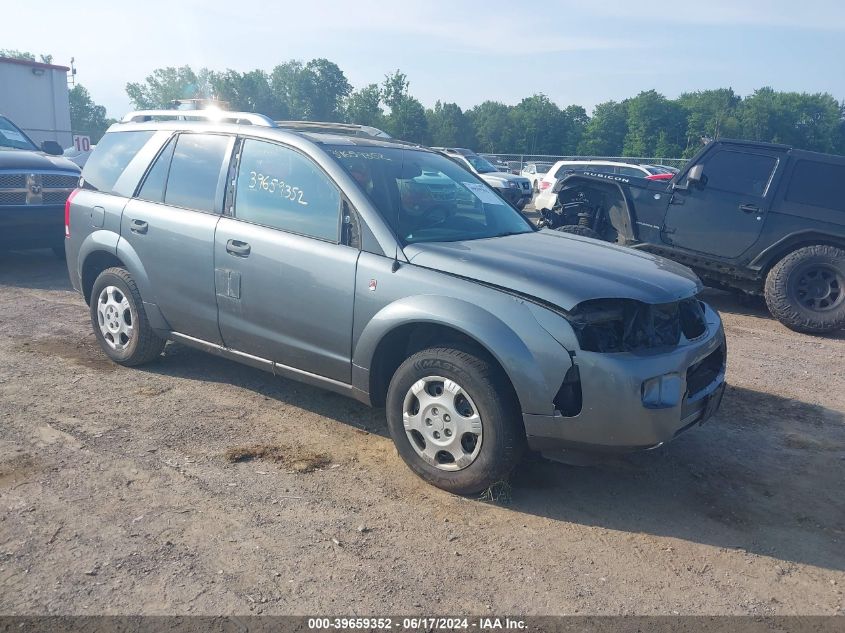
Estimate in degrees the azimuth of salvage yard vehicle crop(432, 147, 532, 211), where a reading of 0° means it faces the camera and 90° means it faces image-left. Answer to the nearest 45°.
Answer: approximately 315°

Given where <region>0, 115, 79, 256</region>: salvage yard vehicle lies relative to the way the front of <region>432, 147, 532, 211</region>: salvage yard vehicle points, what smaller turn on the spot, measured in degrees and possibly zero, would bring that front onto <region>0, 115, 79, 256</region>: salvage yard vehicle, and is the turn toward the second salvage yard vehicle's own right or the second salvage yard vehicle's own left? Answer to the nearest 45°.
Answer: approximately 90° to the second salvage yard vehicle's own right

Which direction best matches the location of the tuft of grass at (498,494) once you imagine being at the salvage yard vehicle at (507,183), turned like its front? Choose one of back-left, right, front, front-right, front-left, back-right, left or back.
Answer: front-right

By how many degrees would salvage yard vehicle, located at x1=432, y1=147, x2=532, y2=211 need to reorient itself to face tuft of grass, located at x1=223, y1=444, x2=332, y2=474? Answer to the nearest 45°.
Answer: approximately 45° to its right

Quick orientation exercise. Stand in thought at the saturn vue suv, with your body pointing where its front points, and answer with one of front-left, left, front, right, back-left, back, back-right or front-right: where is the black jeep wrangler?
left

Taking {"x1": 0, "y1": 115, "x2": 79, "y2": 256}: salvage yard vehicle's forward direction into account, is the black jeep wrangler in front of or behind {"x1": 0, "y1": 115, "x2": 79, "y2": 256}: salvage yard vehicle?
in front

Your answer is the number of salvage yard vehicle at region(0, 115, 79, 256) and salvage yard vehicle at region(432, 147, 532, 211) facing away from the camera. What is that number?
0

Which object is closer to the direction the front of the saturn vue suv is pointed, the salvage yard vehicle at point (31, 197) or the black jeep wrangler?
the black jeep wrangler

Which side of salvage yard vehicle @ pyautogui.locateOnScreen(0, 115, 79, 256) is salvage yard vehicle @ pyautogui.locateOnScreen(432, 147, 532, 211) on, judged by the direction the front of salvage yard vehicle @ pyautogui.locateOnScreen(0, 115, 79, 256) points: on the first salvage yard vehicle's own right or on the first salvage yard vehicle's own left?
on the first salvage yard vehicle's own left

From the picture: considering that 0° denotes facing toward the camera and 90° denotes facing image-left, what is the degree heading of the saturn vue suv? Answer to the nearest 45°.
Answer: approximately 315°

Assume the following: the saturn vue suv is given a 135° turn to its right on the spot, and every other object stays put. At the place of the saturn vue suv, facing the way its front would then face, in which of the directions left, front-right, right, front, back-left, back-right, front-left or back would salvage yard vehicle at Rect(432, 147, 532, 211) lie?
right

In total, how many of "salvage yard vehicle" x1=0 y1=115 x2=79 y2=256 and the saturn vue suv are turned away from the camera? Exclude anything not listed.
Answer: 0

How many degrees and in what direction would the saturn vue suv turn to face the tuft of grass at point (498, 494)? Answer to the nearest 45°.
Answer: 0° — it already faces it

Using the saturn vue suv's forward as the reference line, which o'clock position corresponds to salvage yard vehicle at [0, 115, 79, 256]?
The salvage yard vehicle is roughly at 6 o'clock from the saturn vue suv.
